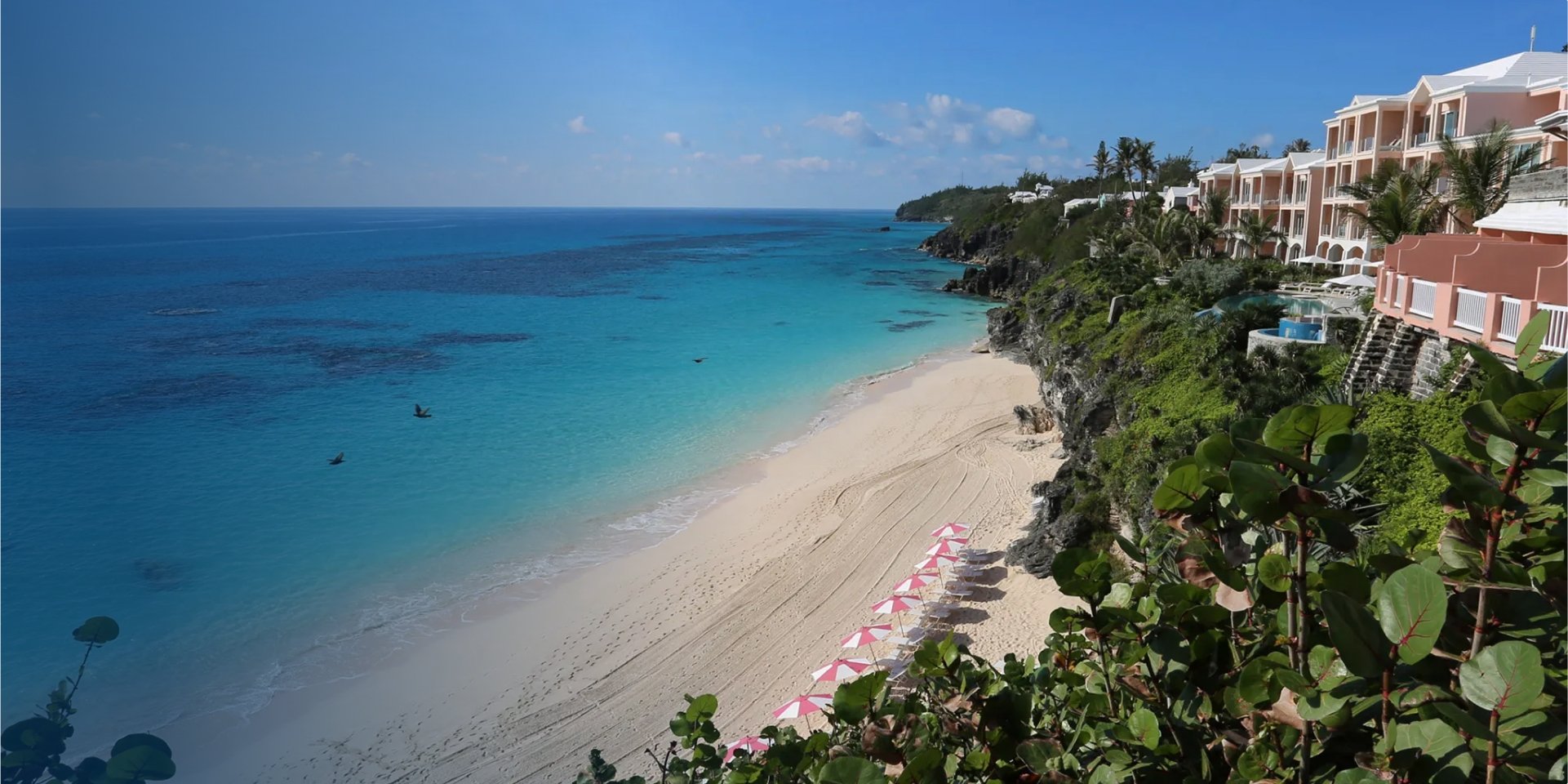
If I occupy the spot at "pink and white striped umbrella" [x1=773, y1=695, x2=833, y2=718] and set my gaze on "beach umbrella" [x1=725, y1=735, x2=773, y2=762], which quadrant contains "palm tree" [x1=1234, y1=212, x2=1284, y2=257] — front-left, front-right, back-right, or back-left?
back-left

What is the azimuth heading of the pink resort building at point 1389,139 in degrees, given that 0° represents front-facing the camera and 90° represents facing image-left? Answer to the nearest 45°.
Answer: approximately 45°

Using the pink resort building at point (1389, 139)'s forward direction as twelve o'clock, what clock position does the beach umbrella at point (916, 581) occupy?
The beach umbrella is roughly at 11 o'clock from the pink resort building.

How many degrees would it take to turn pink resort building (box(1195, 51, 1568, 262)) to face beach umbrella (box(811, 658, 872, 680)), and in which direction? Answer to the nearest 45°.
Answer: approximately 45° to its left

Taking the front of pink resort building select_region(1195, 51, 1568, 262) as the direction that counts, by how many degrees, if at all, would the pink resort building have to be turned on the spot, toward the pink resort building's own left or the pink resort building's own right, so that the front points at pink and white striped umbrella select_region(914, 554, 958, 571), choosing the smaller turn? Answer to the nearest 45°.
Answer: approximately 45° to the pink resort building's own left

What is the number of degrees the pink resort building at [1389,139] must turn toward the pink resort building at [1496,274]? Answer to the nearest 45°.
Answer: approximately 45° to its left

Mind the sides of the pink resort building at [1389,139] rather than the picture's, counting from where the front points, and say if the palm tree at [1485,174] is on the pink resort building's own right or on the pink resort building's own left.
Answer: on the pink resort building's own left

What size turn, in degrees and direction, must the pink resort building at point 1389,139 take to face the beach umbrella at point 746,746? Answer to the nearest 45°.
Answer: approximately 45° to its left

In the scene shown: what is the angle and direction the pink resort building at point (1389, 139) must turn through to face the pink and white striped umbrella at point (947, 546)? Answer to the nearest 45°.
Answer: approximately 45° to its left
